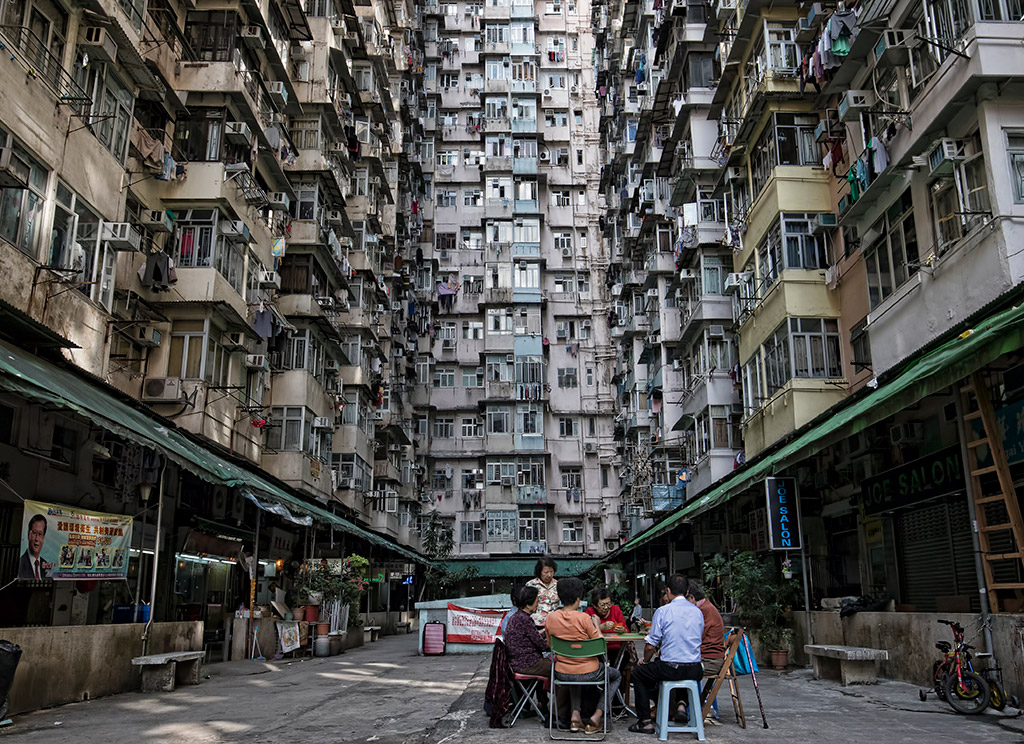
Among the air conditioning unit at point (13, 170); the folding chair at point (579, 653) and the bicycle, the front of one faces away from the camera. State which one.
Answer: the folding chair

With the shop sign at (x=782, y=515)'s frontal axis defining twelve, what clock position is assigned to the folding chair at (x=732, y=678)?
The folding chair is roughly at 12 o'clock from the shop sign.

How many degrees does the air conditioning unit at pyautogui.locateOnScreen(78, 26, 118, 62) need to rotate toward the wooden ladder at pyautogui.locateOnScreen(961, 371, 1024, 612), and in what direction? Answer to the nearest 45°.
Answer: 0° — it already faces it

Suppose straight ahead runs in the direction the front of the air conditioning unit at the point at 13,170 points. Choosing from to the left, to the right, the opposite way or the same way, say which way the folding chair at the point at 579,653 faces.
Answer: to the left

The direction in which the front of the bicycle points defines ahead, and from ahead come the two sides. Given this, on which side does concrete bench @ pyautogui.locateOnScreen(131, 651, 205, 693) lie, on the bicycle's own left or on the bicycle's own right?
on the bicycle's own right

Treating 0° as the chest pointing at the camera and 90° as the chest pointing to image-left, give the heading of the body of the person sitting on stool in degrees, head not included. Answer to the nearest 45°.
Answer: approximately 135°

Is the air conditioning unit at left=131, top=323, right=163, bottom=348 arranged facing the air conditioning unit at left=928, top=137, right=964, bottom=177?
yes

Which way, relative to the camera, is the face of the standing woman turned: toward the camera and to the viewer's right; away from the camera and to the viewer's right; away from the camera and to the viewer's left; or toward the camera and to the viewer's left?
toward the camera and to the viewer's right

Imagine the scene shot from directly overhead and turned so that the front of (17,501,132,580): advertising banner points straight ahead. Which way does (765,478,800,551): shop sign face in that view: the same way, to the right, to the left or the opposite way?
to the right

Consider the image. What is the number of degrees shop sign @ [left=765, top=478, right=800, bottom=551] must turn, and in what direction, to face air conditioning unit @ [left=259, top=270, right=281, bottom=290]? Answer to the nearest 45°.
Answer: approximately 90° to its right
